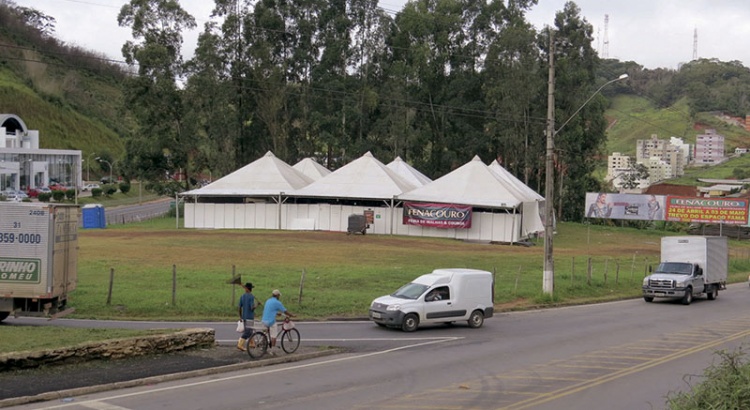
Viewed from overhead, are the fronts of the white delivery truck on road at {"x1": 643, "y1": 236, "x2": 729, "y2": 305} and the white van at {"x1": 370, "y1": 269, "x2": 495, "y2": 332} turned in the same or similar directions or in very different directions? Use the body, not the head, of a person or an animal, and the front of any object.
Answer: same or similar directions

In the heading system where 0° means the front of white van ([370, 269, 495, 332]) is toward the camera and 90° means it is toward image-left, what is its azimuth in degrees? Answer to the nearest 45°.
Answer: approximately 45°

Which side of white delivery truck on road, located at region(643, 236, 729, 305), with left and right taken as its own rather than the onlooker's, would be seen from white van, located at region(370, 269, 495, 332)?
front

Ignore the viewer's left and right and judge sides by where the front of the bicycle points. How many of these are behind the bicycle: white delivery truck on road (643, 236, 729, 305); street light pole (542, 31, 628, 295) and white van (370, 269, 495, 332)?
0

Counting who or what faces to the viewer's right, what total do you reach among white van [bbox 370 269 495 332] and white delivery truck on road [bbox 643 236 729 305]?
0

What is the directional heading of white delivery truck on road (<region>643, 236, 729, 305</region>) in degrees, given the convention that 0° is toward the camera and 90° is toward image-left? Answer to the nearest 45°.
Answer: approximately 45°

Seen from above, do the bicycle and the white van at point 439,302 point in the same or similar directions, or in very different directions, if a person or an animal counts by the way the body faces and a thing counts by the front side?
very different directions

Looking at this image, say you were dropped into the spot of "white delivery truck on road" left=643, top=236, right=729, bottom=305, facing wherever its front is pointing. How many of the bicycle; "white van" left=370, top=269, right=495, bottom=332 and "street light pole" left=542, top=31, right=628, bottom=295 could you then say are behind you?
0

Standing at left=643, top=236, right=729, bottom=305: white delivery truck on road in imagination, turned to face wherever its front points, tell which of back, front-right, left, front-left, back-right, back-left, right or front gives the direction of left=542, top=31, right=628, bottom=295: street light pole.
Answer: front

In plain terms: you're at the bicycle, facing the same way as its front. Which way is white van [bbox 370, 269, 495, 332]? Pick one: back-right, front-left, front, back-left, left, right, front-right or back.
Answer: front

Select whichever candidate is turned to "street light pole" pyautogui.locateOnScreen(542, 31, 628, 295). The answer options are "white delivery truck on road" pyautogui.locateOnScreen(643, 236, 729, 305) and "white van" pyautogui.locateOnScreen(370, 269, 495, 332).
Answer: the white delivery truck on road

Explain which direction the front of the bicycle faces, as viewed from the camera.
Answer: facing away from the viewer and to the right of the viewer

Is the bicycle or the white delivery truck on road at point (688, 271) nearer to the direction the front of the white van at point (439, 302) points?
the bicycle

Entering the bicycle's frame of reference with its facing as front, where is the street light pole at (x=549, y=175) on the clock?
The street light pole is roughly at 12 o'clock from the bicycle.

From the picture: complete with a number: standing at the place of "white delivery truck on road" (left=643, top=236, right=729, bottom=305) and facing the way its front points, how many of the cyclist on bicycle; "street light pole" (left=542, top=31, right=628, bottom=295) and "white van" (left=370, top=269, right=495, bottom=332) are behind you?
0

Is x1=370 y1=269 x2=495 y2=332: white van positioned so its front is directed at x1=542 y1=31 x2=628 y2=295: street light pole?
no
